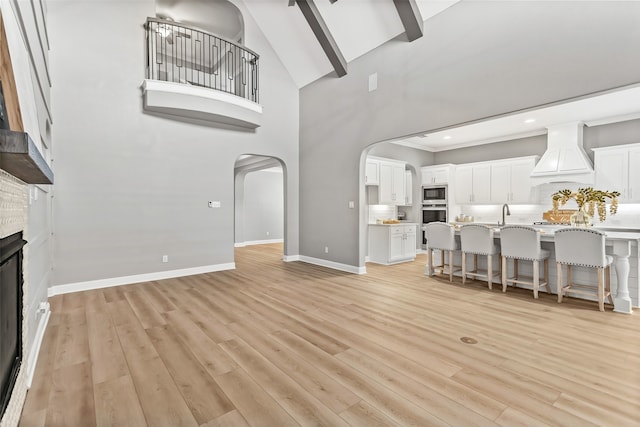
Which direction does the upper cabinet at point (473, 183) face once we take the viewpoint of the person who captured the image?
facing the viewer

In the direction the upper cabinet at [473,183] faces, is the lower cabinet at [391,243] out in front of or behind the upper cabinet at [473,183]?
in front

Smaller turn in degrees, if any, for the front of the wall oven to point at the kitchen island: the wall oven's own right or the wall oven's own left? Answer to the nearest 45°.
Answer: approximately 45° to the wall oven's own left

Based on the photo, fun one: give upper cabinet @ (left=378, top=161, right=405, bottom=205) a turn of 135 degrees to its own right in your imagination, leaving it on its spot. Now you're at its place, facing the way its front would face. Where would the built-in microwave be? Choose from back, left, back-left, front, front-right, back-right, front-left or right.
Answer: back-right

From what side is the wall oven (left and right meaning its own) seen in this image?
front

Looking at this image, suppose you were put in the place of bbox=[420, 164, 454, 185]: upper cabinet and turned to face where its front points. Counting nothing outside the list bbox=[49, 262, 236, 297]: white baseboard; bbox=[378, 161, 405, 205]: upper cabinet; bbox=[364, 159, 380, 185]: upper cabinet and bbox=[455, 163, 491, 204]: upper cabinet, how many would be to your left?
1

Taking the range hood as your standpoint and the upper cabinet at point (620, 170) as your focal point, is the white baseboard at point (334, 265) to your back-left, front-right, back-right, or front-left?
back-right

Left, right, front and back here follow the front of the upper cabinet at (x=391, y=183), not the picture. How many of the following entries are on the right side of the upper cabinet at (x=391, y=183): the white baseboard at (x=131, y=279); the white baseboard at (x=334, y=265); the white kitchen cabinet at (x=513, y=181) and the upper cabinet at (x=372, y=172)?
3

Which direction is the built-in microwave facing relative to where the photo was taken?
toward the camera

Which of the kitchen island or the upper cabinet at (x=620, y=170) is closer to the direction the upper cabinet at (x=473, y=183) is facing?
the kitchen island

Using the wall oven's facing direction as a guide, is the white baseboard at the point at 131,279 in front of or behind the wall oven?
in front
